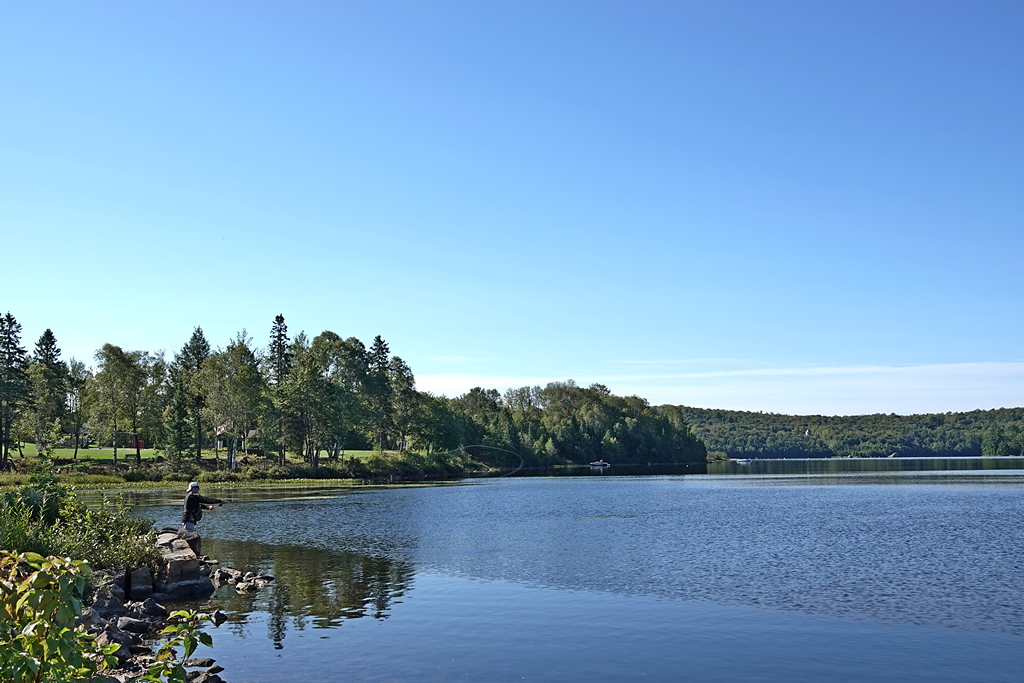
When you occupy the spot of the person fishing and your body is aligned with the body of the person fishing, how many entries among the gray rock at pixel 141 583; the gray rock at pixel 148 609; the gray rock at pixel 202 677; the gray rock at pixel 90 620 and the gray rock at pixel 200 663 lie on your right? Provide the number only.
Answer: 5

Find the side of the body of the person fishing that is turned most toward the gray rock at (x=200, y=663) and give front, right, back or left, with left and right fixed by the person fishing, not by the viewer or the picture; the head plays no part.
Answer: right

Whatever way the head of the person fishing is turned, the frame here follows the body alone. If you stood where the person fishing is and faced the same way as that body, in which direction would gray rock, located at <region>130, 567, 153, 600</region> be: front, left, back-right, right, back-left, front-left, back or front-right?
right

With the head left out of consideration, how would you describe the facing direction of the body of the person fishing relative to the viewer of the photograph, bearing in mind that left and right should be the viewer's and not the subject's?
facing to the right of the viewer

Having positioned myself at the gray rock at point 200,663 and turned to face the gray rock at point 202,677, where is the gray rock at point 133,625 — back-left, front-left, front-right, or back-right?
back-right

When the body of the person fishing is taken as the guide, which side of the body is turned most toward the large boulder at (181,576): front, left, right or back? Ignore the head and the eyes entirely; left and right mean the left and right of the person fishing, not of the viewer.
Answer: right

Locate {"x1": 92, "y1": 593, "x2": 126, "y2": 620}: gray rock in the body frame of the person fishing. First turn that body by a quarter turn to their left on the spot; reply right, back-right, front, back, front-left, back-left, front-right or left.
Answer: back

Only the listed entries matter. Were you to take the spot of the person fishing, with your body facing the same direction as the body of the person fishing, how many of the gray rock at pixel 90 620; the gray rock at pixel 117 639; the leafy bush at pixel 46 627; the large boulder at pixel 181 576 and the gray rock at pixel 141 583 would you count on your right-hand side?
5

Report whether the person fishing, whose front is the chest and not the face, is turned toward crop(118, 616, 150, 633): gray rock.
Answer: no

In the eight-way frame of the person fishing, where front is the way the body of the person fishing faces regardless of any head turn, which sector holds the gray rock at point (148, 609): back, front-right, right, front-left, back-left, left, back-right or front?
right

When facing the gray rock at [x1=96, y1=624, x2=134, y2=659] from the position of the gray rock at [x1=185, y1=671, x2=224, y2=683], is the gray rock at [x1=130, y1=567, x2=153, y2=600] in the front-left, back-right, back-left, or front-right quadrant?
front-right

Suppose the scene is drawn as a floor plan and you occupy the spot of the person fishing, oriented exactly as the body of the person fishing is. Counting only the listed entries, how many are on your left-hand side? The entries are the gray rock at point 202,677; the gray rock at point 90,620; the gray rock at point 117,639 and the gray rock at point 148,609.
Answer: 0

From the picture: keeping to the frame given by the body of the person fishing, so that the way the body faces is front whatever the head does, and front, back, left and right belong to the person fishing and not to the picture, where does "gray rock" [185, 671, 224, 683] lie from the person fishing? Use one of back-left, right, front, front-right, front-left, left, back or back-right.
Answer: right

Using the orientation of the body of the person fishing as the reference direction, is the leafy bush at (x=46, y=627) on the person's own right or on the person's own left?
on the person's own right
